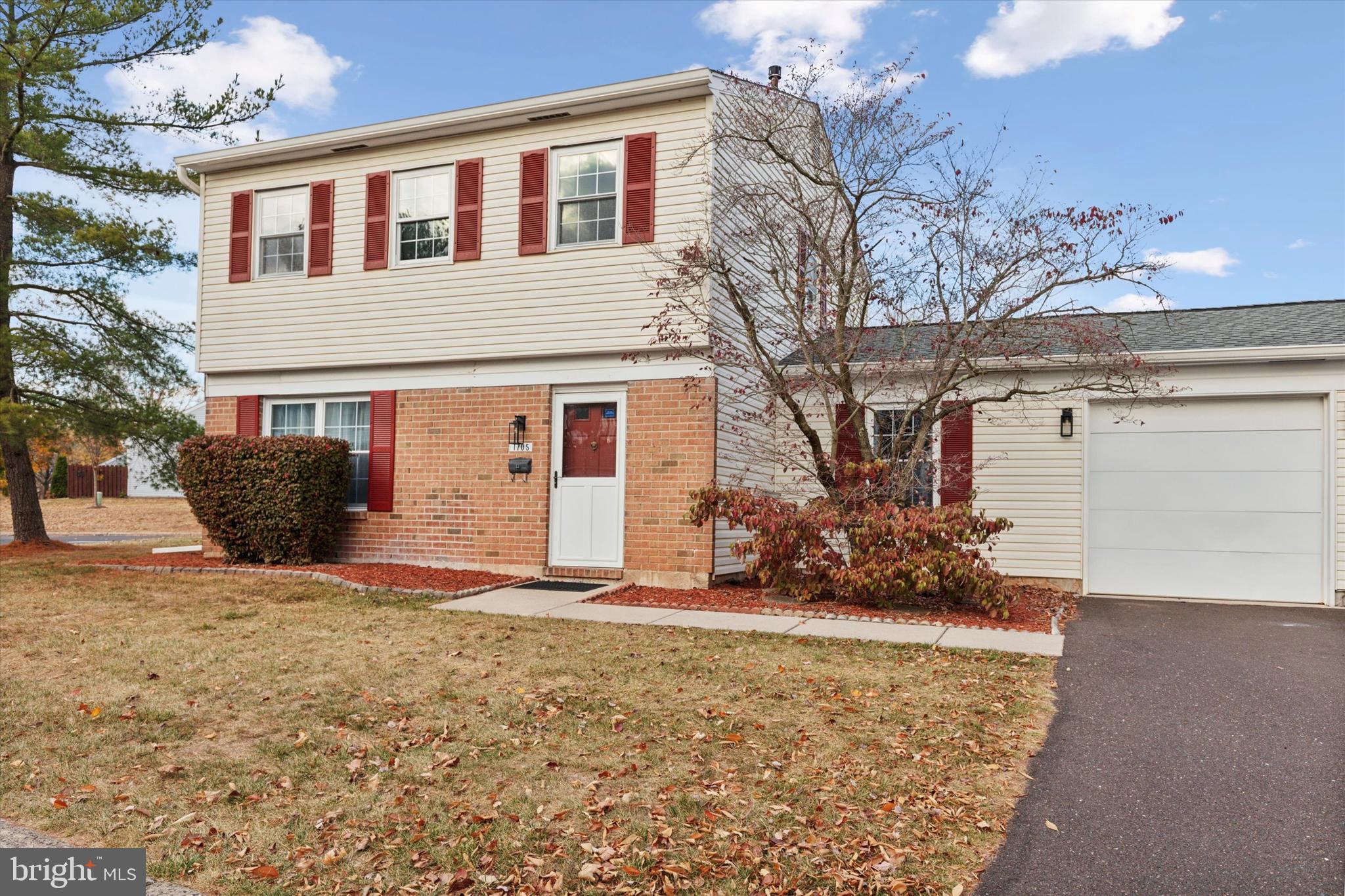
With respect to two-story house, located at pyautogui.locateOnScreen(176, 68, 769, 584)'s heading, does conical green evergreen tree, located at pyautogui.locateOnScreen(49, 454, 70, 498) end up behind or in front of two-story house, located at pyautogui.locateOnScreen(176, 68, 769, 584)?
behind

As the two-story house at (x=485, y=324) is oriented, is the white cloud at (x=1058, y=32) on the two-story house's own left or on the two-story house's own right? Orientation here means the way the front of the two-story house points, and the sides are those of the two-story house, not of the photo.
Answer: on the two-story house's own left

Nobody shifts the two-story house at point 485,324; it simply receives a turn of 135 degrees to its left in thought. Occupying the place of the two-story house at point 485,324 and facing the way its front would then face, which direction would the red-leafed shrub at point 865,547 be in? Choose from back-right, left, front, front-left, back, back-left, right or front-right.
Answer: right

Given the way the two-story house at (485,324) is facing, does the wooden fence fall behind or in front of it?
behind

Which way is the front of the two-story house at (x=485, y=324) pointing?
toward the camera
